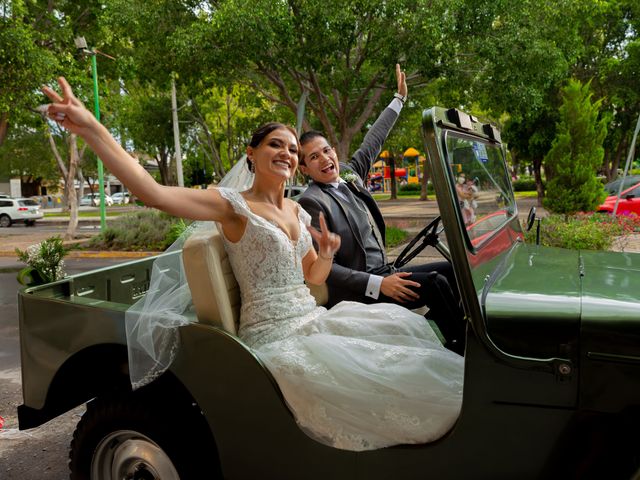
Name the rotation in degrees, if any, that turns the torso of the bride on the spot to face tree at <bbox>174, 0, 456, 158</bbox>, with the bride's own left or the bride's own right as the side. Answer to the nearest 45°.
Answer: approximately 135° to the bride's own left

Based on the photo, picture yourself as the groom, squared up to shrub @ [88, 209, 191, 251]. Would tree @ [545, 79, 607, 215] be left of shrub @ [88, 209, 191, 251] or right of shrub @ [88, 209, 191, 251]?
right

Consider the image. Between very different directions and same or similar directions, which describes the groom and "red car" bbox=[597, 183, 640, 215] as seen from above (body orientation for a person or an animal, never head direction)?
very different directions

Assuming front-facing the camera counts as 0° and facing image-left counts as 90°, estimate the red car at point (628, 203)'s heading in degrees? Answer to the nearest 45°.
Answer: approximately 90°

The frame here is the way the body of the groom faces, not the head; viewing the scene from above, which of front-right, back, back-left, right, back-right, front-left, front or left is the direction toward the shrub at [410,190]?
back-left

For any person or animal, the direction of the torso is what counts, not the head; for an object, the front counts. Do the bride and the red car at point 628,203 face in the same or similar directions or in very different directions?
very different directions

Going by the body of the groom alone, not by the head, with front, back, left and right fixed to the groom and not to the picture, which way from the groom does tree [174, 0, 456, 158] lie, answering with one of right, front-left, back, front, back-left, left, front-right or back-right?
back-left

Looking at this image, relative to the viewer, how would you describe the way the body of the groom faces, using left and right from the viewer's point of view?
facing the viewer and to the right of the viewer

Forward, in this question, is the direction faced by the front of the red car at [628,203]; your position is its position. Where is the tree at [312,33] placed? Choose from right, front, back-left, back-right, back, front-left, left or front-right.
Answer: front-left

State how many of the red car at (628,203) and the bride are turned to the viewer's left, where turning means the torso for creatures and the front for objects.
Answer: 1

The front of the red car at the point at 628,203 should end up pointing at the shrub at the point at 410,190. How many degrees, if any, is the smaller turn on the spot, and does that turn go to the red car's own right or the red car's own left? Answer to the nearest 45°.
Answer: approximately 45° to the red car's own right

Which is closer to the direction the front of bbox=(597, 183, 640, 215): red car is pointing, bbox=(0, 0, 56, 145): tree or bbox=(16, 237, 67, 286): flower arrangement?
the tree

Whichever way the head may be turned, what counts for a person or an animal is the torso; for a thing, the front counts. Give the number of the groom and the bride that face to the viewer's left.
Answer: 0
